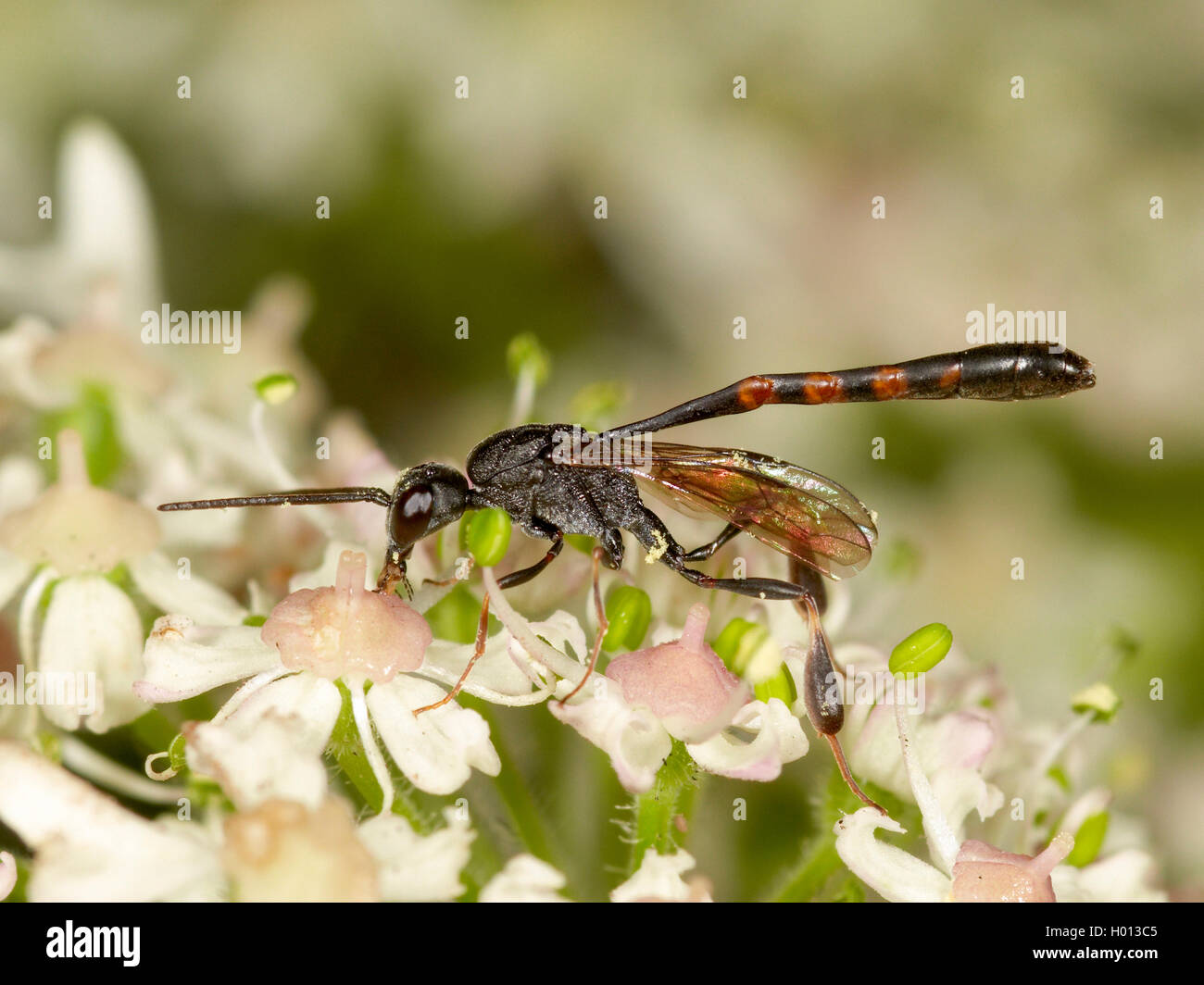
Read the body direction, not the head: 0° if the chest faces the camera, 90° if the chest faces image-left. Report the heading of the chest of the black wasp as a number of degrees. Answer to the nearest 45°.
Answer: approximately 90°

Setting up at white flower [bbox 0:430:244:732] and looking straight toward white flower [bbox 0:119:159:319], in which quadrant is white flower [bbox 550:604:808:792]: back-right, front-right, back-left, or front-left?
back-right

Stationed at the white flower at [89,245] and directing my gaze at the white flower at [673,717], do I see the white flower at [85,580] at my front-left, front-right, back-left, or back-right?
front-right

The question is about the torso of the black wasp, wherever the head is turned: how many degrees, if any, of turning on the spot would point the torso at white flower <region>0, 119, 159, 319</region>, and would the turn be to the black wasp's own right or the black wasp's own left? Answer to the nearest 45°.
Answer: approximately 45° to the black wasp's own right

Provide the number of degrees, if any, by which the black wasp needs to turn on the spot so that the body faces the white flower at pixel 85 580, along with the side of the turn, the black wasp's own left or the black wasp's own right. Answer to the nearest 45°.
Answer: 0° — it already faces it
